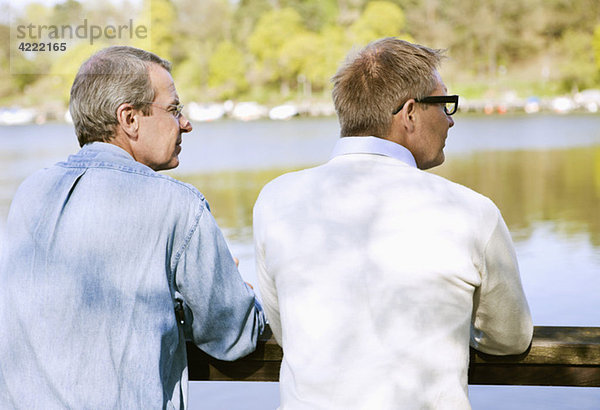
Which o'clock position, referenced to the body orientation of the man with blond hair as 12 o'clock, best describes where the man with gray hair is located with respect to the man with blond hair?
The man with gray hair is roughly at 9 o'clock from the man with blond hair.

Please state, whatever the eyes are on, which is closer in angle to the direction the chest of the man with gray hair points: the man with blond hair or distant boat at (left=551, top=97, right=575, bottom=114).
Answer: the distant boat

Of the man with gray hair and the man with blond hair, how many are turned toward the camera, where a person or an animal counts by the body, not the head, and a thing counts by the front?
0

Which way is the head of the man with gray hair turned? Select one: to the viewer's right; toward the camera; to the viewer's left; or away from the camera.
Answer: to the viewer's right

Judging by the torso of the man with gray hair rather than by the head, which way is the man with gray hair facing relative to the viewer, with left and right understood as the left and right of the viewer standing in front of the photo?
facing away from the viewer and to the right of the viewer

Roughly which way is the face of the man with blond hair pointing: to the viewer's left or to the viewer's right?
to the viewer's right

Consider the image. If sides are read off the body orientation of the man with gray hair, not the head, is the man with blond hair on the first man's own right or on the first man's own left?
on the first man's own right

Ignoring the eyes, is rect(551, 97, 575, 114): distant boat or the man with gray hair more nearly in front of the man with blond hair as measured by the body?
the distant boat

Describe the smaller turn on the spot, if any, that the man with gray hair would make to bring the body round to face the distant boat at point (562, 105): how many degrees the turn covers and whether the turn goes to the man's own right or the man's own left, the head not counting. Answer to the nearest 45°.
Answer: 0° — they already face it

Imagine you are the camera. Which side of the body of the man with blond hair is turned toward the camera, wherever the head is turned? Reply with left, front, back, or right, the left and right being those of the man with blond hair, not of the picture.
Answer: back
